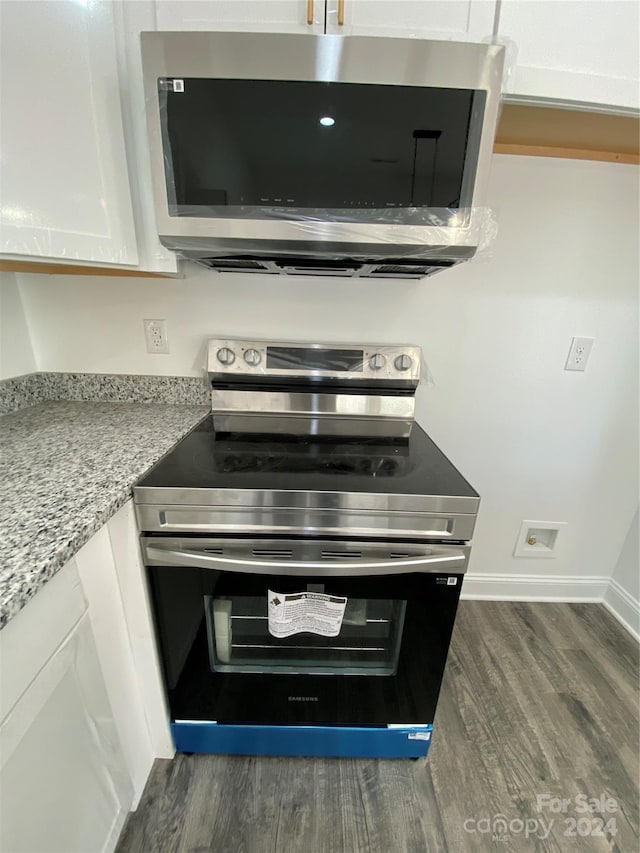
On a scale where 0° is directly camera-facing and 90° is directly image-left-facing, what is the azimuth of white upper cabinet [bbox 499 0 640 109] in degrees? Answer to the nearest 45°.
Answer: approximately 0°

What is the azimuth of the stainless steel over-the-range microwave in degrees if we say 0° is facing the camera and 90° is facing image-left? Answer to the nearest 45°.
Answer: approximately 0°

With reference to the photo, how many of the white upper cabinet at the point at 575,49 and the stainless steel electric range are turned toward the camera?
2

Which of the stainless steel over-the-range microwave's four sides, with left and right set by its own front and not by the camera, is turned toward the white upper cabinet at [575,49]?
left

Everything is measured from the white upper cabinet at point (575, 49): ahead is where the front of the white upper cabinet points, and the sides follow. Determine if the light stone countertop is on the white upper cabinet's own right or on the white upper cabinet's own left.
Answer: on the white upper cabinet's own right
